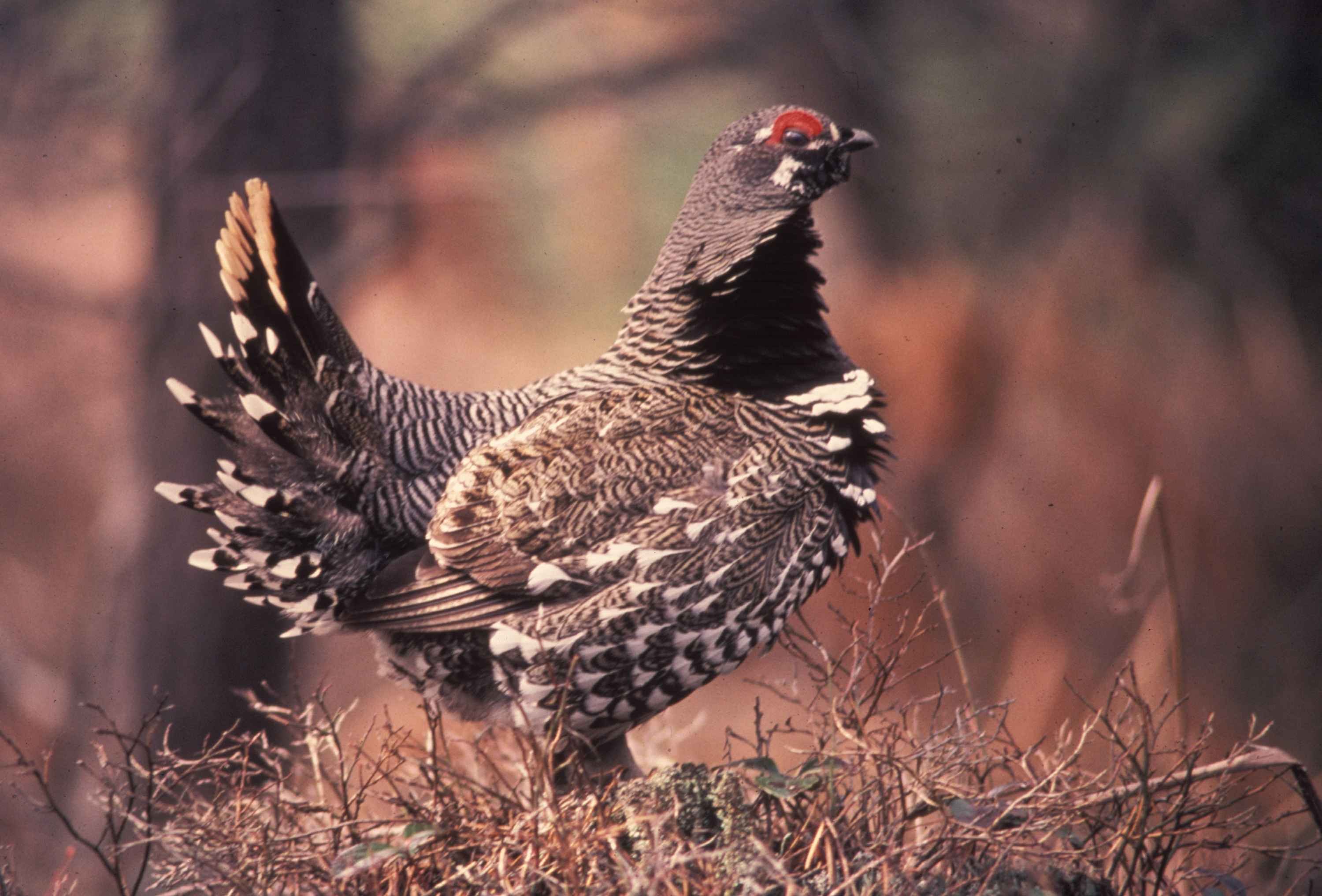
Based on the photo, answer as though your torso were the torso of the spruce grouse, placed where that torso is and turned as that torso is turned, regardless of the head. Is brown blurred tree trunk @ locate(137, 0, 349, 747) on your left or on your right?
on your left

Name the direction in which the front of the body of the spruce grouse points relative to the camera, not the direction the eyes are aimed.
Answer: to the viewer's right
